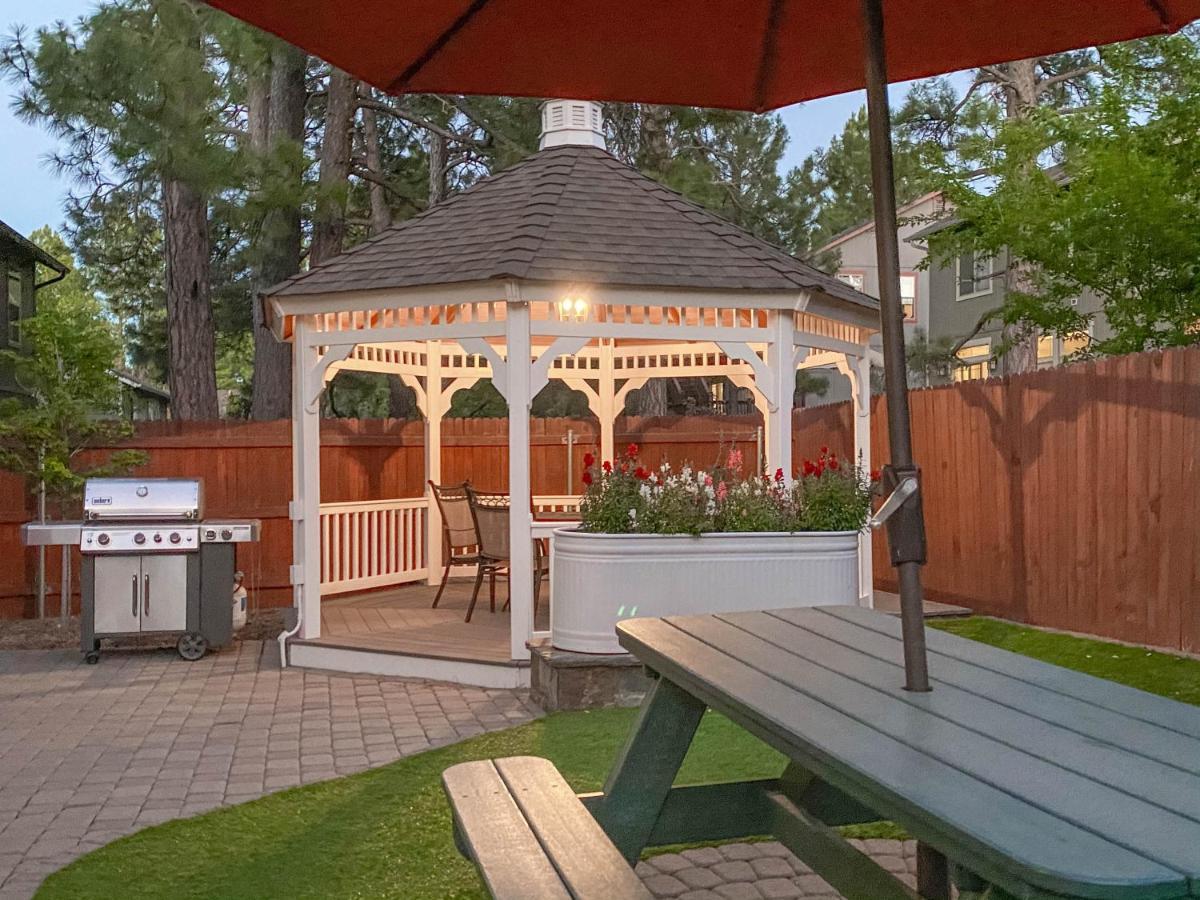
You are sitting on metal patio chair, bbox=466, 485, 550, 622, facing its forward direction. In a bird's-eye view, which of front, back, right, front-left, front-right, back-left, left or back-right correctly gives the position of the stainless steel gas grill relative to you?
back-left

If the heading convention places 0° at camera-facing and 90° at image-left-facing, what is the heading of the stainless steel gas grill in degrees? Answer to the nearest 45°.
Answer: approximately 0°

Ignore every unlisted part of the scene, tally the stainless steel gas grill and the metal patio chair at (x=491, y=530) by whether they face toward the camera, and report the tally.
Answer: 1

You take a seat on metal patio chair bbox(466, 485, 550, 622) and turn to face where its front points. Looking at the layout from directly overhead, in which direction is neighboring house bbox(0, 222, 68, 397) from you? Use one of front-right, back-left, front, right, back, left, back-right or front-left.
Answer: left

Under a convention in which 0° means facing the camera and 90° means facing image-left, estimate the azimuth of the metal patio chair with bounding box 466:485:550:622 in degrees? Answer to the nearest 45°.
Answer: approximately 225°

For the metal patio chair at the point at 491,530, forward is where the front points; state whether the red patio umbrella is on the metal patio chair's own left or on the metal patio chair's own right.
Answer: on the metal patio chair's own right

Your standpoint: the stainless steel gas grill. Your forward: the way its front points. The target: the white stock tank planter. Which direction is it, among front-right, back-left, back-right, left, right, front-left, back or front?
front-left

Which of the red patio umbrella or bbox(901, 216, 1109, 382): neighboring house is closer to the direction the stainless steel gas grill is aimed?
the red patio umbrella

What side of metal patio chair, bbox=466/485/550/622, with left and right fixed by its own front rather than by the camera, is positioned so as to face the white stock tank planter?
right

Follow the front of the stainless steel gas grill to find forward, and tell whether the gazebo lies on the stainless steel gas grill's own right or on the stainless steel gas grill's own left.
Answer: on the stainless steel gas grill's own left

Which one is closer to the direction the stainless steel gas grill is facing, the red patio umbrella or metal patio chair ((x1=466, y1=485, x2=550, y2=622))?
the red patio umbrella

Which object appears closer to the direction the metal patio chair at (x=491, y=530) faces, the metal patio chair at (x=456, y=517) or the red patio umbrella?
the metal patio chair
